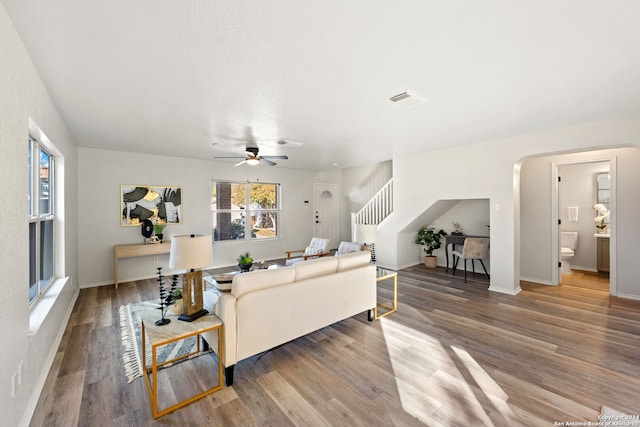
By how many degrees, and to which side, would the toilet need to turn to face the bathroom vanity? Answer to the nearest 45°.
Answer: approximately 90° to its left

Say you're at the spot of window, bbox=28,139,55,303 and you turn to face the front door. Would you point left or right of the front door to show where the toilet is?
right

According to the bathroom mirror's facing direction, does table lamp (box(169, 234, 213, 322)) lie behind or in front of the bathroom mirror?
in front

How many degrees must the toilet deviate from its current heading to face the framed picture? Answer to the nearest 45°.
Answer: approximately 45° to its right

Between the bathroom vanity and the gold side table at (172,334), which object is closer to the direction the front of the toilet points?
the gold side table

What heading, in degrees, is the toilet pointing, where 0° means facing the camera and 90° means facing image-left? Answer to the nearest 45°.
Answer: approximately 0°

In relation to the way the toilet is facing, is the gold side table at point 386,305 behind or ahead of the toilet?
ahead

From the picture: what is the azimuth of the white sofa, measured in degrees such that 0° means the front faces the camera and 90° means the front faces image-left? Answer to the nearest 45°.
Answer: approximately 135°

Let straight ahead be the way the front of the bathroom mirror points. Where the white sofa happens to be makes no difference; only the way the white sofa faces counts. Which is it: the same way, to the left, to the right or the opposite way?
to the right

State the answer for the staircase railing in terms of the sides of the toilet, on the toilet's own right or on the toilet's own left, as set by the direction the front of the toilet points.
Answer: on the toilet's own right

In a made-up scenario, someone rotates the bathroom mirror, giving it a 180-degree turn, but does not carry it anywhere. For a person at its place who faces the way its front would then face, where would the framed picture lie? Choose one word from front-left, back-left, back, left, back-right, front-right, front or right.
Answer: back-left
